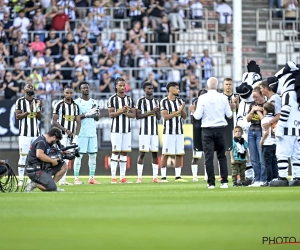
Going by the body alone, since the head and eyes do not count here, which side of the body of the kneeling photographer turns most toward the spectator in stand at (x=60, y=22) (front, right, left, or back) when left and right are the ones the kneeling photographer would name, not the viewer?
left

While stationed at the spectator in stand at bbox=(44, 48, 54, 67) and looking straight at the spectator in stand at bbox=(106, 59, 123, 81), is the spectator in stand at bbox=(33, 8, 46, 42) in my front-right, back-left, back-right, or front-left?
back-left

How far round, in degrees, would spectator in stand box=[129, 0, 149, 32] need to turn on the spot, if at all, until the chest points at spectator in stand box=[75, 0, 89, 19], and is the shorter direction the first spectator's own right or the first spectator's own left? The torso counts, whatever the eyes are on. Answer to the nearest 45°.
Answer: approximately 90° to the first spectator's own right

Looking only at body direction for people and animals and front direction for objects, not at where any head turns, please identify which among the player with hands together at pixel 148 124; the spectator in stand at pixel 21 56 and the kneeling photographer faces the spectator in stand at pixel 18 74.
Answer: the spectator in stand at pixel 21 56

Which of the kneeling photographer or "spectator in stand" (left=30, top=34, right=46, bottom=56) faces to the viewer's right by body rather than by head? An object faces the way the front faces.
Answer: the kneeling photographer

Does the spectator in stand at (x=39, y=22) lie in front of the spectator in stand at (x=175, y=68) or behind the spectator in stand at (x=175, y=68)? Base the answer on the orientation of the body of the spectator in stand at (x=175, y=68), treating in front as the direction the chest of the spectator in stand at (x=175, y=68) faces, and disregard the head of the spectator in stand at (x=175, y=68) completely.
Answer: behind

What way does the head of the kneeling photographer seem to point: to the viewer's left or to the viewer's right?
to the viewer's right

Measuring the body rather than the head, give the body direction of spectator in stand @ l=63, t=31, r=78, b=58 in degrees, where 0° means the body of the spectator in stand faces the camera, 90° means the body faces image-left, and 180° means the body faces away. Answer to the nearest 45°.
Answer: approximately 0°

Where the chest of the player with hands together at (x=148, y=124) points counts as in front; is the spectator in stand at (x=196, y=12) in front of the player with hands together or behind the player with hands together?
behind

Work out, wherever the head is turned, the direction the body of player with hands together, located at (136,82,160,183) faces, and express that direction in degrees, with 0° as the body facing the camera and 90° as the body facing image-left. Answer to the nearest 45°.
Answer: approximately 0°

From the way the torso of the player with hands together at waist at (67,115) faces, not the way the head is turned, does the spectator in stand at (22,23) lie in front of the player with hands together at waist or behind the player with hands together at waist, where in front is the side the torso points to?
behind
